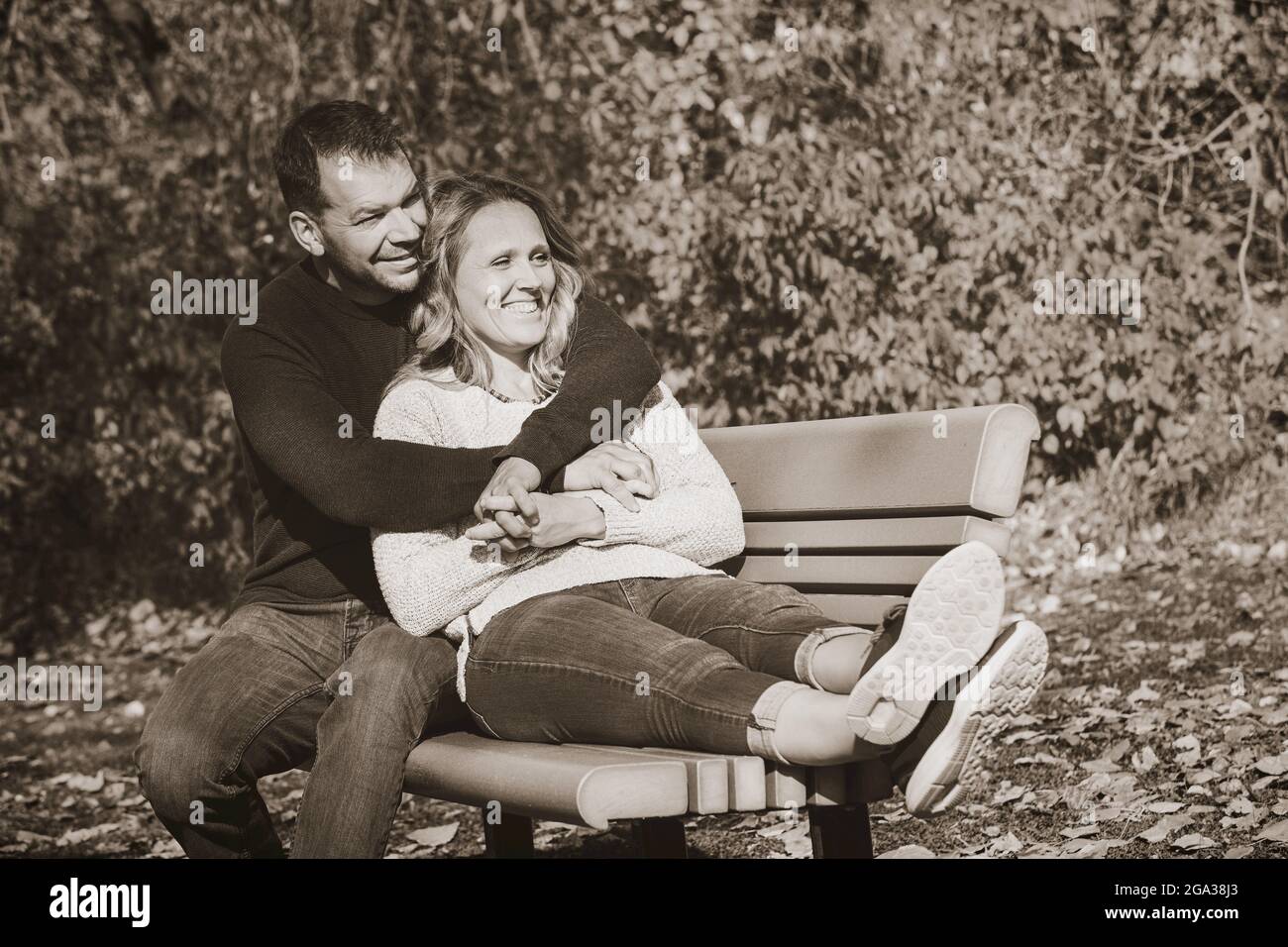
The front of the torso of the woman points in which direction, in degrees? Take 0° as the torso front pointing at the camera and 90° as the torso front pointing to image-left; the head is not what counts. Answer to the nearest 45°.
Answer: approximately 315°

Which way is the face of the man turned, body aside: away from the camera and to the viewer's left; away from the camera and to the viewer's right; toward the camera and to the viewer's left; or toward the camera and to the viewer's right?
toward the camera and to the viewer's right

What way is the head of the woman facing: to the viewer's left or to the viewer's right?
to the viewer's right
